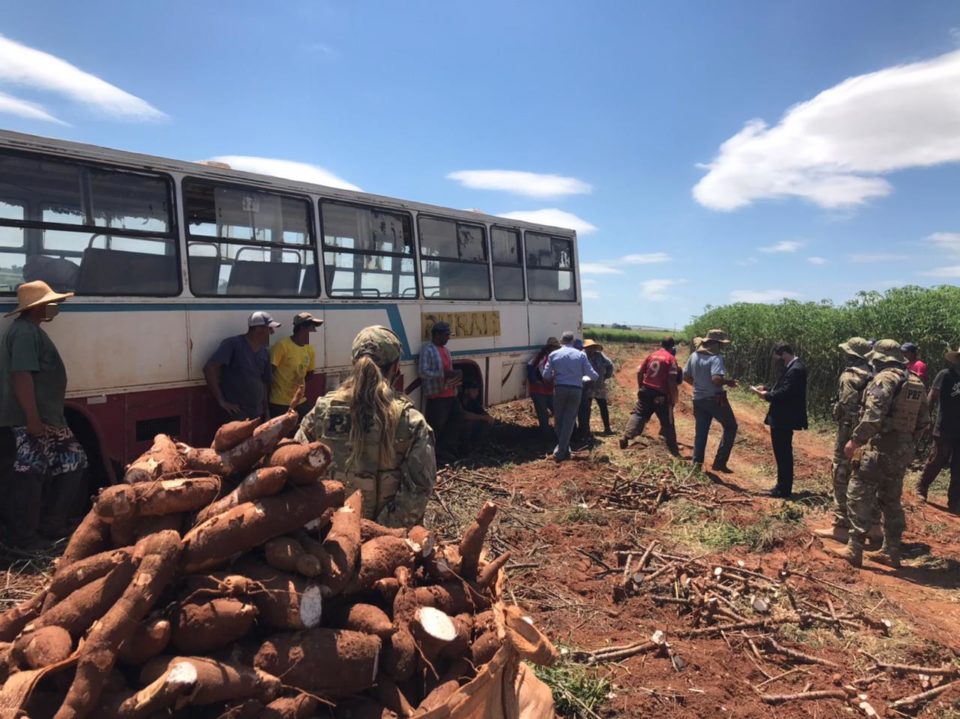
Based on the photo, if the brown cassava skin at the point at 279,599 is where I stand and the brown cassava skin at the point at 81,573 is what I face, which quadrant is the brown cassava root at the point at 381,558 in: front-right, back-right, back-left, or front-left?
back-right

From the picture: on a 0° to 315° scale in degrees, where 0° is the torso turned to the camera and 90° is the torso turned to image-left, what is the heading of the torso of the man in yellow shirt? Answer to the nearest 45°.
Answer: approximately 315°

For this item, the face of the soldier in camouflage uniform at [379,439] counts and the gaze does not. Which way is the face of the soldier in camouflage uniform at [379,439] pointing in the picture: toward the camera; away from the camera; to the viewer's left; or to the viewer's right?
away from the camera

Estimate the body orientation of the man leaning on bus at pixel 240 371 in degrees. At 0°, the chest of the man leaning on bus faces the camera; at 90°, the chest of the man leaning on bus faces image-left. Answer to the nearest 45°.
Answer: approximately 315°

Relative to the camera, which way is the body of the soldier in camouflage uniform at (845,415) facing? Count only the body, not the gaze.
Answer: to the viewer's left

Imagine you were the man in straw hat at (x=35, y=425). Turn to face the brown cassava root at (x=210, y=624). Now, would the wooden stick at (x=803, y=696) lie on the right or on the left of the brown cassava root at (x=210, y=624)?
left

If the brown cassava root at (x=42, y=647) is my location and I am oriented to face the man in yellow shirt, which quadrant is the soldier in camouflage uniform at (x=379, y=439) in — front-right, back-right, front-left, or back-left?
front-right

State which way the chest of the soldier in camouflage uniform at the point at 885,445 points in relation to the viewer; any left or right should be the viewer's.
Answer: facing away from the viewer and to the left of the viewer

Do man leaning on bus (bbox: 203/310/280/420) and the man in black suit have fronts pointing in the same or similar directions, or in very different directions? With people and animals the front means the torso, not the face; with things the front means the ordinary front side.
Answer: very different directions

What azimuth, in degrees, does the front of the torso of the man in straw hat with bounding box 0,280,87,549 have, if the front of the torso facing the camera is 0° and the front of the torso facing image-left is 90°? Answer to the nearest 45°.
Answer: approximately 270°

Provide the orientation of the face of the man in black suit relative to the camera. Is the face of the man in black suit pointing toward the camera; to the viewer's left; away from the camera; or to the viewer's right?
to the viewer's left
